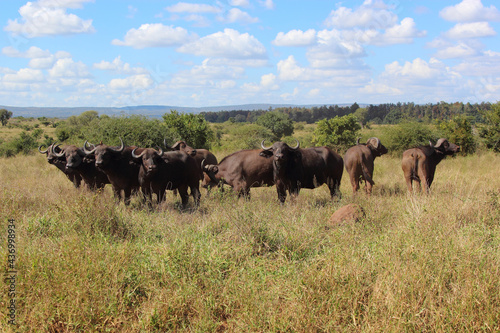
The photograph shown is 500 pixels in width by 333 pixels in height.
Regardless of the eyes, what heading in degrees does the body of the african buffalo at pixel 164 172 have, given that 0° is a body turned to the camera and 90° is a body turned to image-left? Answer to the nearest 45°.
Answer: approximately 45°

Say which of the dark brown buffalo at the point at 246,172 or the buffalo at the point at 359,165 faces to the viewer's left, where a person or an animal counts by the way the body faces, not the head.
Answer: the dark brown buffalo

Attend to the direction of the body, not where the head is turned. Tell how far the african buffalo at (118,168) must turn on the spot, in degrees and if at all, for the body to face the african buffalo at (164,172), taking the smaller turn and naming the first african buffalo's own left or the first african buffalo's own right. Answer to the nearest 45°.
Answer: approximately 135° to the first african buffalo's own left

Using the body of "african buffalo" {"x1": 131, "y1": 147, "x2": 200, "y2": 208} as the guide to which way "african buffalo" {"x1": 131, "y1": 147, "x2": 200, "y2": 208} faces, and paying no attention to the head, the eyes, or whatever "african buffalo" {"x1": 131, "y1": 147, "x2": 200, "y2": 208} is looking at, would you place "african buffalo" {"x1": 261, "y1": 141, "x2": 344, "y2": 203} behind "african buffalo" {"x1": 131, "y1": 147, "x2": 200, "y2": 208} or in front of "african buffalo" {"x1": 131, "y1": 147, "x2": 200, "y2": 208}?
behind

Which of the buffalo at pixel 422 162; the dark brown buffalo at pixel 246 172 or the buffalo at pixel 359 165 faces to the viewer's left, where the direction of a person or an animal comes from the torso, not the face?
the dark brown buffalo

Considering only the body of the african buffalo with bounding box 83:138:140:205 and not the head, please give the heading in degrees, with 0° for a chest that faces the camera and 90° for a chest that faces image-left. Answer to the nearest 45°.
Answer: approximately 45°

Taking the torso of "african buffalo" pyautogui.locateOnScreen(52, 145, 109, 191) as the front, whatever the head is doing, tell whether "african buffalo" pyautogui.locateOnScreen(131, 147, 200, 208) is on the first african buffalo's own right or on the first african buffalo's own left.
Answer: on the first african buffalo's own left

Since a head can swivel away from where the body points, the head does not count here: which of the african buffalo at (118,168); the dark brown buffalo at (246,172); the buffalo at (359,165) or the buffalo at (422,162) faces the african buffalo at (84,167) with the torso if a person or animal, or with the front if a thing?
the dark brown buffalo

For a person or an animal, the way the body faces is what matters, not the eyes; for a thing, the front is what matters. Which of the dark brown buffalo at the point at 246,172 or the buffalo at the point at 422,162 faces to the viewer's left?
the dark brown buffalo

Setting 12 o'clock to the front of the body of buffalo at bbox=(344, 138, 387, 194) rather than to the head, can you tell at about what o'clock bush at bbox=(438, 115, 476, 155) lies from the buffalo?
The bush is roughly at 1 o'clock from the buffalo.

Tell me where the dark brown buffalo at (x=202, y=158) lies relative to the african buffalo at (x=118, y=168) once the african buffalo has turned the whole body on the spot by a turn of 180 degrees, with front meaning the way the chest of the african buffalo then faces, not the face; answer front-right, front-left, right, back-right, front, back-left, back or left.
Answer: front

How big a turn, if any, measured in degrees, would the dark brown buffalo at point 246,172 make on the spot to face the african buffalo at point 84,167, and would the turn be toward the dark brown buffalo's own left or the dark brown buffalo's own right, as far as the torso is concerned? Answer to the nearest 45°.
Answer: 0° — it already faces it

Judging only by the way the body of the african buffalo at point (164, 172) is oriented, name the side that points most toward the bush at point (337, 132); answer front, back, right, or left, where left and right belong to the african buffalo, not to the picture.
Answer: back

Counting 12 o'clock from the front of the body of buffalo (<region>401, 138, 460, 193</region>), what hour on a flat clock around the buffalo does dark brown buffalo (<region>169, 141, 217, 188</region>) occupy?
The dark brown buffalo is roughly at 7 o'clock from the buffalo.

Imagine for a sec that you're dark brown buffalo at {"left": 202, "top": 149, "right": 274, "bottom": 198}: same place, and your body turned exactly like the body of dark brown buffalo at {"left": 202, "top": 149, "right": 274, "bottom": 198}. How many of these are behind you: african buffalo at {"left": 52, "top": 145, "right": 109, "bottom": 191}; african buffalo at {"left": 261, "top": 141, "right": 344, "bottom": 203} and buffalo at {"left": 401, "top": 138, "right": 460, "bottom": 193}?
2
